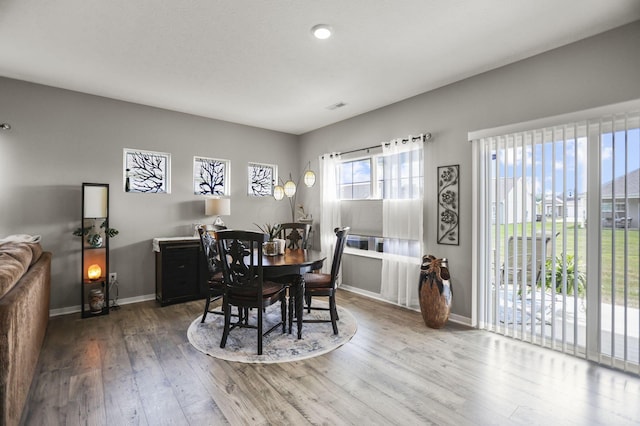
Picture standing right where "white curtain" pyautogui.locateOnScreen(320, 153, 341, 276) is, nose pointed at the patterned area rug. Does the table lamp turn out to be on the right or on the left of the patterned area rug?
right

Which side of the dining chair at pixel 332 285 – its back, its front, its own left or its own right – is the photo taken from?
left

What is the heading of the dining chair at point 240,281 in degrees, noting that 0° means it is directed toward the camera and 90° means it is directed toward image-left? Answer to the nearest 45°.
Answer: approximately 225°

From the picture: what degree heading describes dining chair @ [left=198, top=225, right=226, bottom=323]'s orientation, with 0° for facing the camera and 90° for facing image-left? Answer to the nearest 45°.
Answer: approximately 270°

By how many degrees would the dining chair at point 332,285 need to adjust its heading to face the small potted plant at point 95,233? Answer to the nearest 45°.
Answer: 0° — it already faces it

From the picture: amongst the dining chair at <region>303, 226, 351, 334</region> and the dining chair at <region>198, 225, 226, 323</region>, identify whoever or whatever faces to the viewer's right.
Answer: the dining chair at <region>198, 225, 226, 323</region>

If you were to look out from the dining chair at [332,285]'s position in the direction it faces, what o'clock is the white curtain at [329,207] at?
The white curtain is roughly at 3 o'clock from the dining chair.

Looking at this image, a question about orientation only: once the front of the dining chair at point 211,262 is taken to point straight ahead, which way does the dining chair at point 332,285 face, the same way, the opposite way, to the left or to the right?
the opposite way

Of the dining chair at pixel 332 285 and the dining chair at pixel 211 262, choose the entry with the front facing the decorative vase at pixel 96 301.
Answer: the dining chair at pixel 332 285

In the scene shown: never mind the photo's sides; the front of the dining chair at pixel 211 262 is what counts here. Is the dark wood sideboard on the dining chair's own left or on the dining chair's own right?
on the dining chair's own left

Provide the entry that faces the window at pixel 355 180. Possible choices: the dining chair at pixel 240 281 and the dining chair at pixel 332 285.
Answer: the dining chair at pixel 240 281
